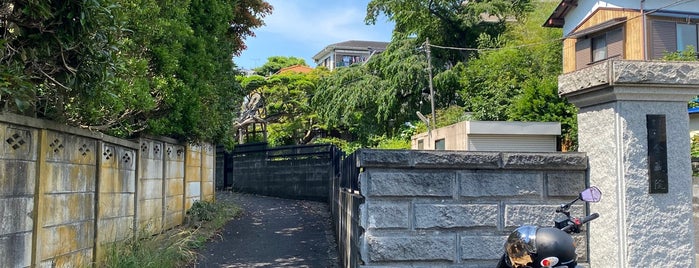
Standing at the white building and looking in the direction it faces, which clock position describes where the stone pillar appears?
The stone pillar is roughly at 12 o'clock from the white building.

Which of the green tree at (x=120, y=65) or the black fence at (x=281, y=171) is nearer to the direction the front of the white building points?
the green tree

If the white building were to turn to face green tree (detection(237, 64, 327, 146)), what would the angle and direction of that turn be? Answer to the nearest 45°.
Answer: approximately 135° to its right

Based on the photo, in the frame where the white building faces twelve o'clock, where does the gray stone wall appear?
The gray stone wall is roughly at 12 o'clock from the white building.

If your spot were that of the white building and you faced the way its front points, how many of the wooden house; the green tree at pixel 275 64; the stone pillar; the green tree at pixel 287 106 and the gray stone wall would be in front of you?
2

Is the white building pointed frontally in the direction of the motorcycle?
yes

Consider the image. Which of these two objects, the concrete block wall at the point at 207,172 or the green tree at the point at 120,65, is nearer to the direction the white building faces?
the green tree

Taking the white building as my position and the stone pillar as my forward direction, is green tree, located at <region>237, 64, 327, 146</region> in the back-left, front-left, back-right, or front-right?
back-right

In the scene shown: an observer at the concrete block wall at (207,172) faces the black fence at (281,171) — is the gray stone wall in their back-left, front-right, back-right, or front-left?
back-right

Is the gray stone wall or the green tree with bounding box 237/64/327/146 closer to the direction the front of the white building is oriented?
the gray stone wall

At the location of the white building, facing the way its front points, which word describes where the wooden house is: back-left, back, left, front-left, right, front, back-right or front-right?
back-left

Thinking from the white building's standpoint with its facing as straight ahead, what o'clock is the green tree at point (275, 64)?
The green tree is roughly at 5 o'clock from the white building.

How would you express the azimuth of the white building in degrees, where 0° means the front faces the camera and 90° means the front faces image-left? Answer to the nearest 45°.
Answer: approximately 0°
